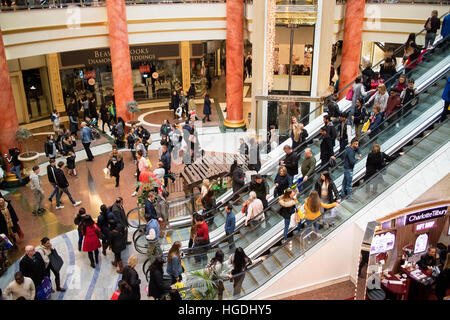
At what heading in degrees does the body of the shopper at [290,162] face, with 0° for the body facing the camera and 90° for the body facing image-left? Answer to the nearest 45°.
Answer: approximately 90°

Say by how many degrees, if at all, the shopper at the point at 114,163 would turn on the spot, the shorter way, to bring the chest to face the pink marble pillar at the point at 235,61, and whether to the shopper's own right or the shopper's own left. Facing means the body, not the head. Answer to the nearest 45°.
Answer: approximately 135° to the shopper's own left

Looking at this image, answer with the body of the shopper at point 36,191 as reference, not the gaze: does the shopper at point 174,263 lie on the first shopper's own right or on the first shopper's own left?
on the first shopper's own right

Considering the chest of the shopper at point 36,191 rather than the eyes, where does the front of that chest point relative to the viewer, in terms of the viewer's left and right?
facing to the right of the viewer

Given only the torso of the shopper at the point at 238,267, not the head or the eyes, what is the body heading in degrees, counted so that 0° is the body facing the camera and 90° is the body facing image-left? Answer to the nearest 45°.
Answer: approximately 225°

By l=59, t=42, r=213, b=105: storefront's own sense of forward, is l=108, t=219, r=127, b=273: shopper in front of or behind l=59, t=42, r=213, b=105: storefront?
in front

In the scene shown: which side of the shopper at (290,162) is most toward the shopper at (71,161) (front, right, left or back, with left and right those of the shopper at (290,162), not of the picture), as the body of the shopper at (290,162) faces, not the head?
front
